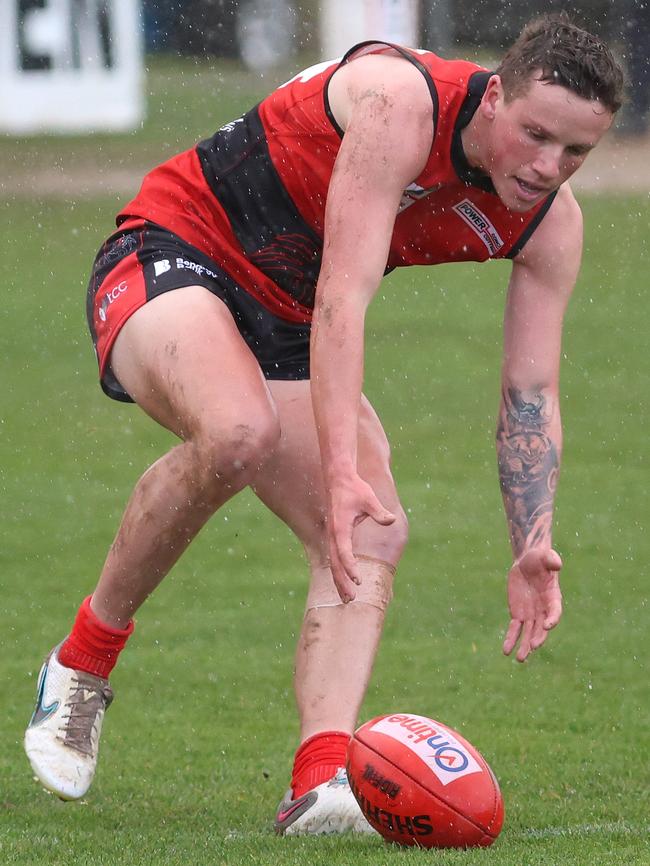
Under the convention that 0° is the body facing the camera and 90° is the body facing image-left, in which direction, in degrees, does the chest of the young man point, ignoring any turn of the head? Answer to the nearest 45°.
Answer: approximately 315°

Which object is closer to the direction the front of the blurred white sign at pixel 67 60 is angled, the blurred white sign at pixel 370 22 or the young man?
the young man

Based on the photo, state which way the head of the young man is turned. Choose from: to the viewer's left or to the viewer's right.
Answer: to the viewer's right

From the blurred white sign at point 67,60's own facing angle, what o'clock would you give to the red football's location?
The red football is roughly at 12 o'clock from the blurred white sign.

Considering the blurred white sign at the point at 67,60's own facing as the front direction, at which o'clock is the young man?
The young man is roughly at 12 o'clock from the blurred white sign.

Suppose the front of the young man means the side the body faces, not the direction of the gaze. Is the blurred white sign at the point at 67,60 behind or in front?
behind

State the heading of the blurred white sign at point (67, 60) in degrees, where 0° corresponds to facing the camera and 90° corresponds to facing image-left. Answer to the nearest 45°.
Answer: approximately 0°

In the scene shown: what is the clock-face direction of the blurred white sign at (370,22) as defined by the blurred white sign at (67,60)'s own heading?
the blurred white sign at (370,22) is roughly at 8 o'clock from the blurred white sign at (67,60).
